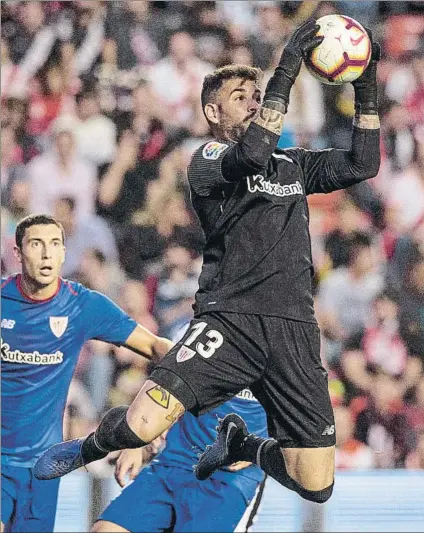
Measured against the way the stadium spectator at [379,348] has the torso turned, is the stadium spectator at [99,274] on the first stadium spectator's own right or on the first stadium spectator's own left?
on the first stadium spectator's own right

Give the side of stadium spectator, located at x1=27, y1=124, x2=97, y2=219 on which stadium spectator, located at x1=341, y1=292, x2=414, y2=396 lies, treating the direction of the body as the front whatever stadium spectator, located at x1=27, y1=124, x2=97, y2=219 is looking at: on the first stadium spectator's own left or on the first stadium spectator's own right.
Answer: on the first stadium spectator's own left

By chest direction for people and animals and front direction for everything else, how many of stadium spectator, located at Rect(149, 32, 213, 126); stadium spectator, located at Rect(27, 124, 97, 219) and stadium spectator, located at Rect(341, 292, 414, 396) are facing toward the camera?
3

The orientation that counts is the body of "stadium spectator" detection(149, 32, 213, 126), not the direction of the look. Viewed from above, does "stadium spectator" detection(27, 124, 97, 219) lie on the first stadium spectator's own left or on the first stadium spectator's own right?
on the first stadium spectator's own right

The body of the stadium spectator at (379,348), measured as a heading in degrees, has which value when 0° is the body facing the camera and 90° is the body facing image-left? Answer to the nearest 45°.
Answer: approximately 0°

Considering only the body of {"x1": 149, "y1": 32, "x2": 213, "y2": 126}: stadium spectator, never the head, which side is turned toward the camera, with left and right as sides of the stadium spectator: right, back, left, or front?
front

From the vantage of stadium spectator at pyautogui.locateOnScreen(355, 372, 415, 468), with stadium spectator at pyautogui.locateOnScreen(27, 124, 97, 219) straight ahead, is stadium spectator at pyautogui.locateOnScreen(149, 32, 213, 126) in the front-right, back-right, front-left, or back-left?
front-right
